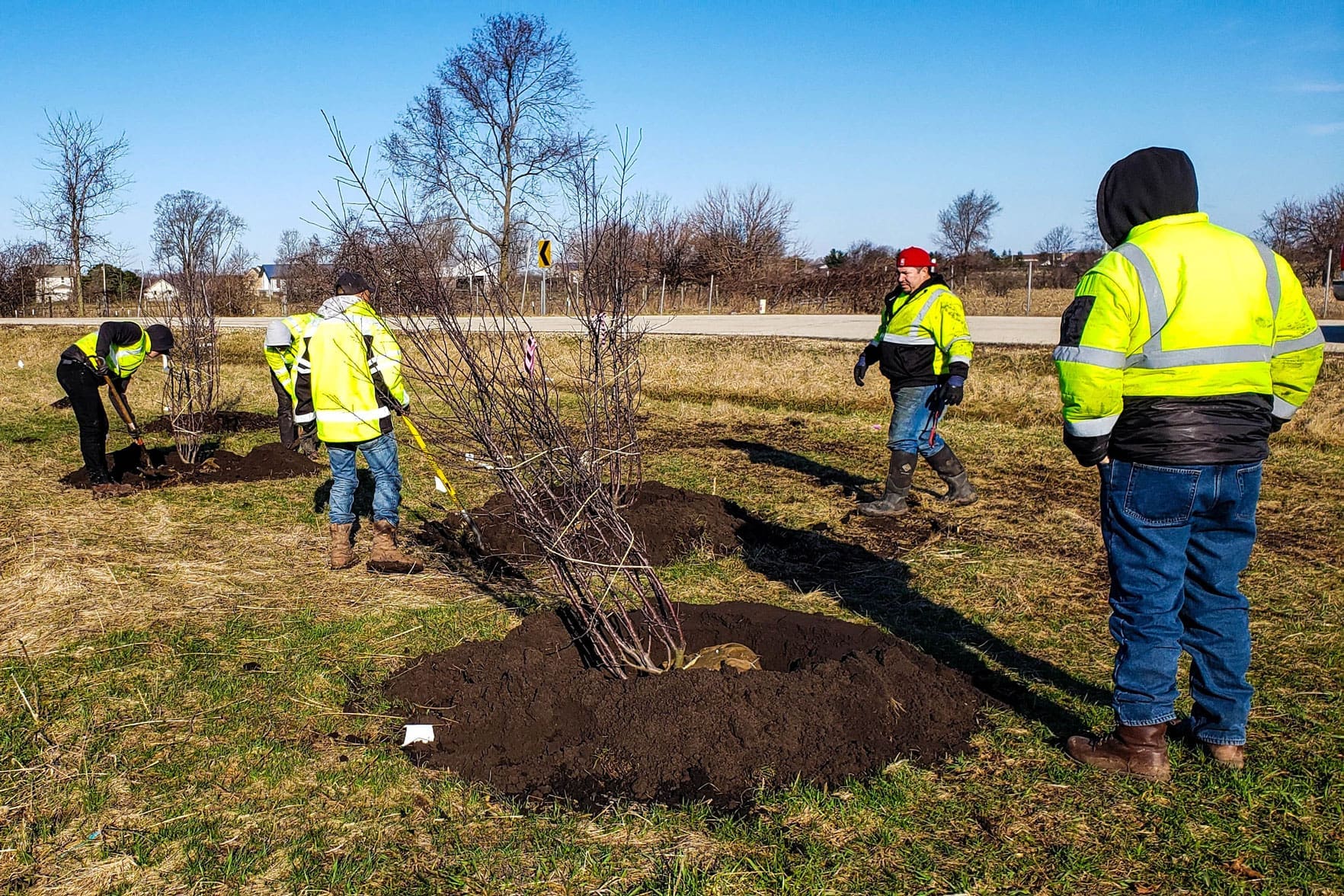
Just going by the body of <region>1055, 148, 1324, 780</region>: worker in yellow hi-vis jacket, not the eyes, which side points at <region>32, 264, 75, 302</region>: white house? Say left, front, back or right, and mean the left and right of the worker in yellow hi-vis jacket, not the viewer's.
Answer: front

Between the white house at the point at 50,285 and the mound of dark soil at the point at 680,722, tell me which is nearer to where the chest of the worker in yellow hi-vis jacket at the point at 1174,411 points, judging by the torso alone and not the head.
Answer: the white house

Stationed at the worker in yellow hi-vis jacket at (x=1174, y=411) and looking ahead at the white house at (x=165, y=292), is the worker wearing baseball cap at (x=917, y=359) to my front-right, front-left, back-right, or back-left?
front-right

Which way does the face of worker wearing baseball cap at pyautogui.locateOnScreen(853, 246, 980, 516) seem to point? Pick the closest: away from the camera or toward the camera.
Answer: toward the camera

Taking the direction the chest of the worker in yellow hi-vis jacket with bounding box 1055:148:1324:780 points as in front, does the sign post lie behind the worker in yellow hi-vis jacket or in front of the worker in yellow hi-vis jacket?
in front

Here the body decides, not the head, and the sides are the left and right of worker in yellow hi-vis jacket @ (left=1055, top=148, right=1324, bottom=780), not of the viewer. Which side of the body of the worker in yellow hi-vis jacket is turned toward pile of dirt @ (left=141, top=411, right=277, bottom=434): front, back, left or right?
front

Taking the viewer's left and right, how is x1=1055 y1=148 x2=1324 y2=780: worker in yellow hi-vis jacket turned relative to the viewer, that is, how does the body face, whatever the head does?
facing away from the viewer and to the left of the viewer
